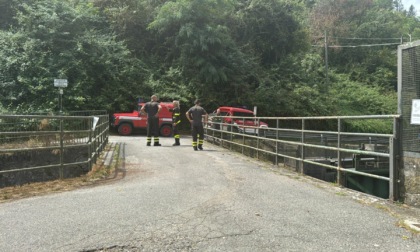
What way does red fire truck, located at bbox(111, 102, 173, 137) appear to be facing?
to the viewer's left

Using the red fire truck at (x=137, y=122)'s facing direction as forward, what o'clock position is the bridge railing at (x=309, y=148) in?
The bridge railing is roughly at 8 o'clock from the red fire truck.

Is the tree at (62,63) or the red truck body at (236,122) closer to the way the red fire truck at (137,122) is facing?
the tree

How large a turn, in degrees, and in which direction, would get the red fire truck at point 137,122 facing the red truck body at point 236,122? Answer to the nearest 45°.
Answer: approximately 135° to its left

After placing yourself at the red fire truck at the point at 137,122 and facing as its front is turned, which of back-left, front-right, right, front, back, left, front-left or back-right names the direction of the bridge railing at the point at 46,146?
left

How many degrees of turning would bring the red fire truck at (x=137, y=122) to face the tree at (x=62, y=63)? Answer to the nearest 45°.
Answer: approximately 45° to its right

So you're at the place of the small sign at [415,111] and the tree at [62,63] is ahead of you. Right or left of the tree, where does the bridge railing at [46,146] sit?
left
